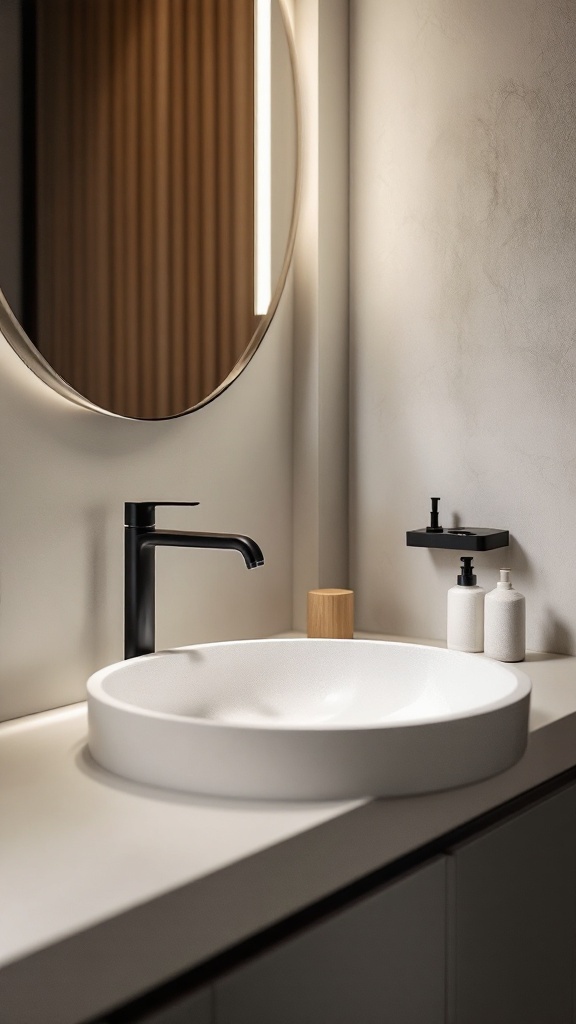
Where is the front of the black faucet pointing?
to the viewer's right
